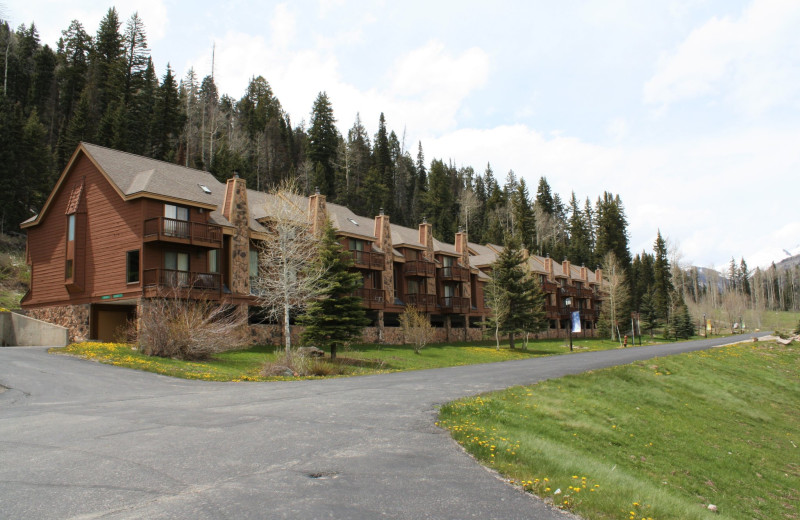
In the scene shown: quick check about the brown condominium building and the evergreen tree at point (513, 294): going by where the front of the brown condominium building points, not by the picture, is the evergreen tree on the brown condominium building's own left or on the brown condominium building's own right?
on the brown condominium building's own left

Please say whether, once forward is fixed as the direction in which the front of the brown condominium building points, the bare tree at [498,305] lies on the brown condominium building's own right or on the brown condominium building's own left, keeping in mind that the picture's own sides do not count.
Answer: on the brown condominium building's own left

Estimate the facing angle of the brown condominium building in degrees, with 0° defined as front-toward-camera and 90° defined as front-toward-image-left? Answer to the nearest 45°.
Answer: approximately 315°

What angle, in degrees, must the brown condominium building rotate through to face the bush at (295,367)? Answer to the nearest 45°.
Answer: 0° — it already faces it
